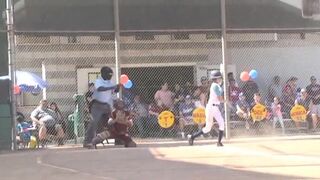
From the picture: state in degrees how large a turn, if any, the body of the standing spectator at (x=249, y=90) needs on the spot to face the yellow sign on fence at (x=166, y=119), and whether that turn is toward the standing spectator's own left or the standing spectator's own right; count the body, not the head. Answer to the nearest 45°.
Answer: approximately 45° to the standing spectator's own right

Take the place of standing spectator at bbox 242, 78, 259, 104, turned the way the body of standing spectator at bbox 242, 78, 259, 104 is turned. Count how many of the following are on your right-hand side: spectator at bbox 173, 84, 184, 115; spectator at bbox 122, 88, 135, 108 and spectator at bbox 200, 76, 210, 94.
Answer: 3

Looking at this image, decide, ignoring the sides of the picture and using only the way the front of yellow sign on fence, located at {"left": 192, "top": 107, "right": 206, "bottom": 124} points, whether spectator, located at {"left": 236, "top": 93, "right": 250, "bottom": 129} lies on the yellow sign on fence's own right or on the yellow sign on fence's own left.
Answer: on the yellow sign on fence's own left

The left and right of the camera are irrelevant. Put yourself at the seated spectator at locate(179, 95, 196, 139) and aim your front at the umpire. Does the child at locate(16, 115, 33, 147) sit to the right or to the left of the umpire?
right

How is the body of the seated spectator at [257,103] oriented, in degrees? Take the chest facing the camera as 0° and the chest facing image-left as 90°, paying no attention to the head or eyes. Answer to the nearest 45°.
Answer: approximately 0°

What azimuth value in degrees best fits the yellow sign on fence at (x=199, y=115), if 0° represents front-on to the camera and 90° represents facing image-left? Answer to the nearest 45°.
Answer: approximately 0°

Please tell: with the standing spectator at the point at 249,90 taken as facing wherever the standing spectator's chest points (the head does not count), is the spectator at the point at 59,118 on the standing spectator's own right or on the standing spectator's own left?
on the standing spectator's own right

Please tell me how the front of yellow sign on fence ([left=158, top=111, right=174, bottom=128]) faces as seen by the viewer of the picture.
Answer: facing the viewer

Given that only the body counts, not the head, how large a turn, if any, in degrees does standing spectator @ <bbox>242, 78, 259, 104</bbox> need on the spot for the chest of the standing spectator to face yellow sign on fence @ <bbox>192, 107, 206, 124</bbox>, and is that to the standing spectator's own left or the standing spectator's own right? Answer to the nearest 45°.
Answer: approximately 45° to the standing spectator's own right

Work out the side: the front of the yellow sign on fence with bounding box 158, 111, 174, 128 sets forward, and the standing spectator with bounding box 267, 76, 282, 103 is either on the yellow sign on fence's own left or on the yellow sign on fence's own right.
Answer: on the yellow sign on fence's own left

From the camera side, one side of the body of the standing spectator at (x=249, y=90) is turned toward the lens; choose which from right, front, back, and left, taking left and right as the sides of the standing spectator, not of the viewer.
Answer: front
